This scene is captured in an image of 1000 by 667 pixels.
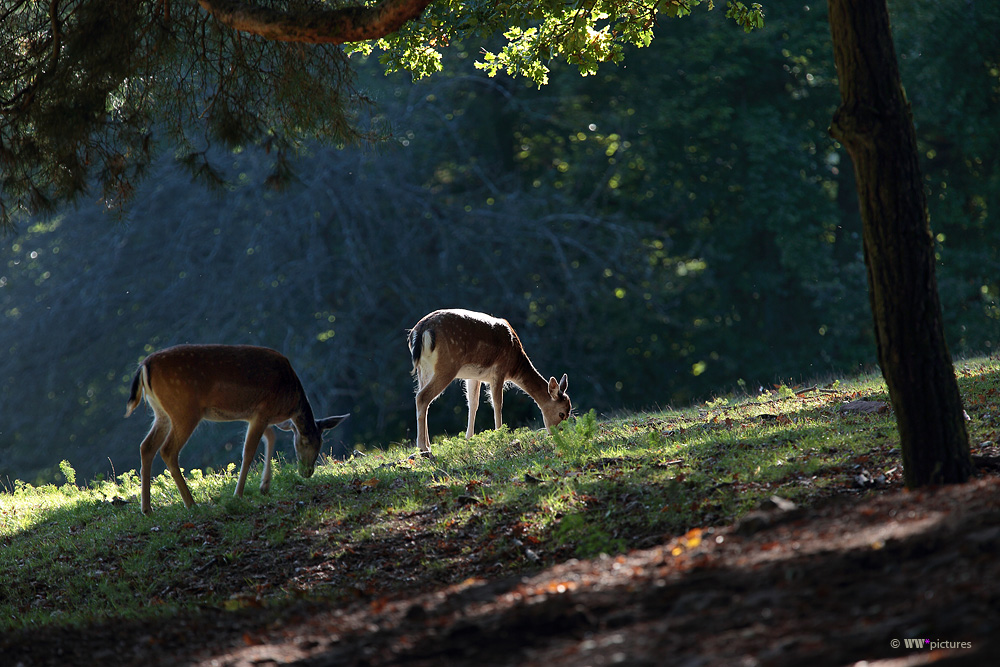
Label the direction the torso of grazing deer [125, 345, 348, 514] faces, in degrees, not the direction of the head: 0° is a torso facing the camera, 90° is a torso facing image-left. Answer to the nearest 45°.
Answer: approximately 270°

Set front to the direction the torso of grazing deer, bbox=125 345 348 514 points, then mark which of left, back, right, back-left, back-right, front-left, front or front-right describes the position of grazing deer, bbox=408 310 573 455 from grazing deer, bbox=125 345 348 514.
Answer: front-left

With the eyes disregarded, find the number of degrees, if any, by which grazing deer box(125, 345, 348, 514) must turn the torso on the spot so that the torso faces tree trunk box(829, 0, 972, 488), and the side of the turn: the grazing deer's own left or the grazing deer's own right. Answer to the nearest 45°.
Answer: approximately 45° to the grazing deer's own right
